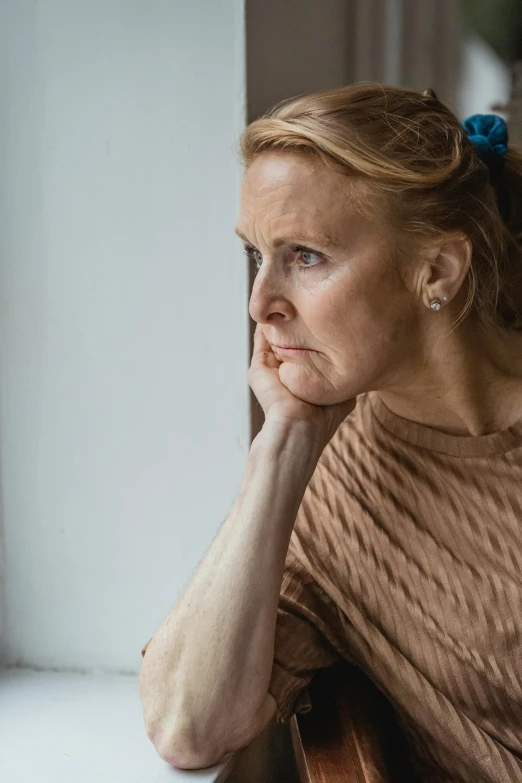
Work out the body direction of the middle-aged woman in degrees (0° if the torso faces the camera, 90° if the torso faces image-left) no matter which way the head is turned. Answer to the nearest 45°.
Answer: approximately 45°
